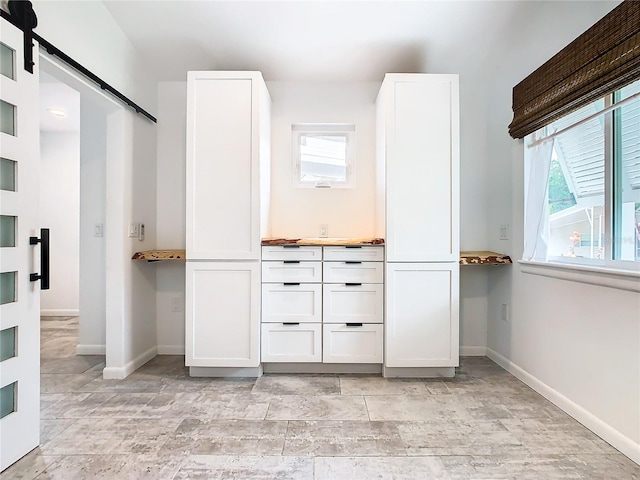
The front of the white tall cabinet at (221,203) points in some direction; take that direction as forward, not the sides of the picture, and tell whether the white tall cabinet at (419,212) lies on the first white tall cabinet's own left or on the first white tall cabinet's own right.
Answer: on the first white tall cabinet's own left

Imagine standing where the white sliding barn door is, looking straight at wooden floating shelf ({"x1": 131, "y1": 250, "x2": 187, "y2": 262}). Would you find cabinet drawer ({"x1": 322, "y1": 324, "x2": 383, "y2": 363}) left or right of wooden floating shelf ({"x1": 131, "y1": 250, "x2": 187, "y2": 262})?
right

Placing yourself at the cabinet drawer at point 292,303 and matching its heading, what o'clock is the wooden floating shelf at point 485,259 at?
The wooden floating shelf is roughly at 9 o'clock from the cabinet drawer.

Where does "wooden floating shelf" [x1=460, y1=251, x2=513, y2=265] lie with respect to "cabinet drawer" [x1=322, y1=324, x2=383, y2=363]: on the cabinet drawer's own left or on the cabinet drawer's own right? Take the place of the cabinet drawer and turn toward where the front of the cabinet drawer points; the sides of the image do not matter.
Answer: on the cabinet drawer's own left

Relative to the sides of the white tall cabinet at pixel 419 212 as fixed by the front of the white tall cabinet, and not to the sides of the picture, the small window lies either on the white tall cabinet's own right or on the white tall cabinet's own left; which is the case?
on the white tall cabinet's own right

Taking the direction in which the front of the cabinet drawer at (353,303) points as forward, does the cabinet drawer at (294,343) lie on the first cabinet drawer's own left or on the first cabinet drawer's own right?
on the first cabinet drawer's own right

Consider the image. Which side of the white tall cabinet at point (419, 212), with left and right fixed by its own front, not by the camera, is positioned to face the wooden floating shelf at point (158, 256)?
right
